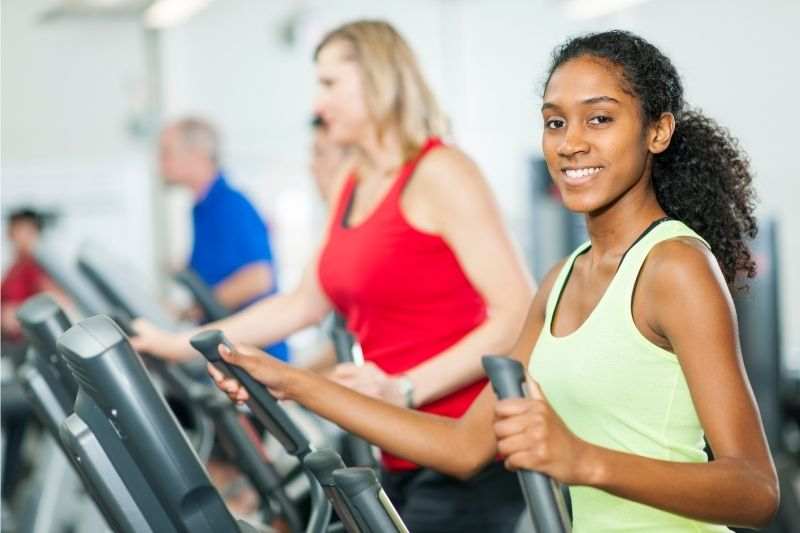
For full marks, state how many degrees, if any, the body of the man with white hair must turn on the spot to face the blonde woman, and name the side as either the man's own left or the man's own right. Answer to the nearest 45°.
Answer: approximately 90° to the man's own left

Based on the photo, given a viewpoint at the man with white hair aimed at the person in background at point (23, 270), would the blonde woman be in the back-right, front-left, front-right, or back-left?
back-left

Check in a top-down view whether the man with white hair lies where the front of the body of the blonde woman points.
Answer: no

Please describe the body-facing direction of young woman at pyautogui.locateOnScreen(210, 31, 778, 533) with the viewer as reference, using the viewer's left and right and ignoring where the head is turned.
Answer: facing the viewer and to the left of the viewer

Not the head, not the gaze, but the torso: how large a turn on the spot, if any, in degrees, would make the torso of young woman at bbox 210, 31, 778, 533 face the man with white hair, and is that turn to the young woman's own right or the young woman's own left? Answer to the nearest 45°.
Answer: approximately 135° to the young woman's own right

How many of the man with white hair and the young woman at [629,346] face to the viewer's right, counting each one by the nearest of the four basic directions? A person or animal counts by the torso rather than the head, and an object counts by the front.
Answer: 0

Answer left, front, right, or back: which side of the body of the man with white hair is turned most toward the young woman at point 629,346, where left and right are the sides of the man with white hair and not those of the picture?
left

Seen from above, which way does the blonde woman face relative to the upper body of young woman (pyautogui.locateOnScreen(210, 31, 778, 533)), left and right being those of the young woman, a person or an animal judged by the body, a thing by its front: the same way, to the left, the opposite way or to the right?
the same way

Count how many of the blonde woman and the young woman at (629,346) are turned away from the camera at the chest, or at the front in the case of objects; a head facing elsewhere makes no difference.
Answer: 0

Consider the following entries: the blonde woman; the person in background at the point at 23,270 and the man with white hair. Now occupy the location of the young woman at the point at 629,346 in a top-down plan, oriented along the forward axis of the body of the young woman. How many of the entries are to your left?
0

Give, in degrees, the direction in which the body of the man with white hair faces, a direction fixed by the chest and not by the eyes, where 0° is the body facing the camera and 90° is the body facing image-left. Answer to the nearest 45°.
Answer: approximately 90°

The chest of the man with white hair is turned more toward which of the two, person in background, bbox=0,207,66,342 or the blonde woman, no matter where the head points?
the person in background

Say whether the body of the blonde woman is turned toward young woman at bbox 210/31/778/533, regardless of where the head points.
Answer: no

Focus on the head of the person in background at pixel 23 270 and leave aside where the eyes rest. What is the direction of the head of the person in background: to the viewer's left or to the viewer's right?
to the viewer's left

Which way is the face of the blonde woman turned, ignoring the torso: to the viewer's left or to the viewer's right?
to the viewer's left
